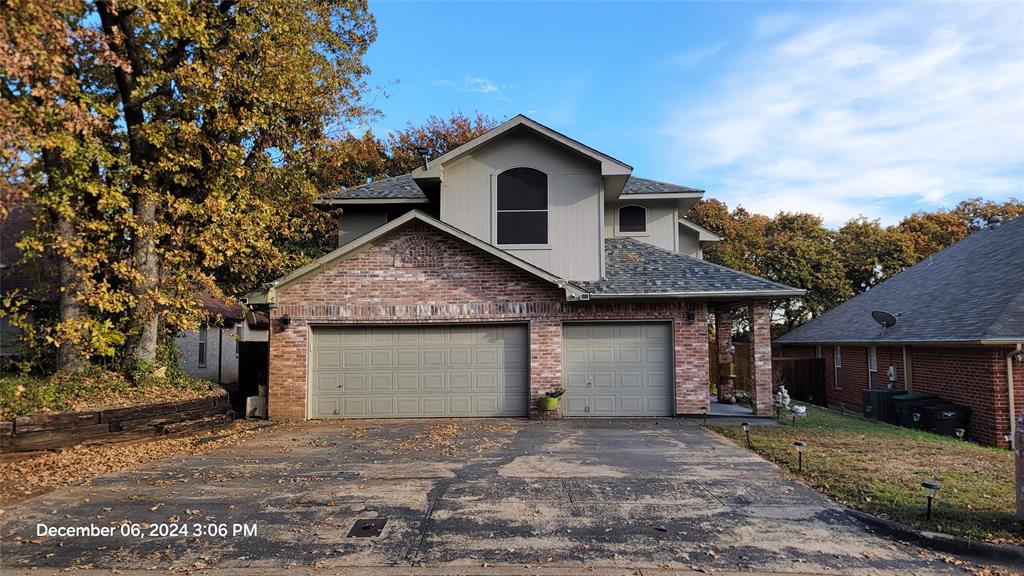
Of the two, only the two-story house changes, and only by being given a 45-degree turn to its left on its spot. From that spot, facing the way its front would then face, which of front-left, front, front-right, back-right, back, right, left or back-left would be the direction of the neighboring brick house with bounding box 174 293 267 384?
back

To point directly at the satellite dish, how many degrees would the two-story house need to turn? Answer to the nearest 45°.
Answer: approximately 90° to its left

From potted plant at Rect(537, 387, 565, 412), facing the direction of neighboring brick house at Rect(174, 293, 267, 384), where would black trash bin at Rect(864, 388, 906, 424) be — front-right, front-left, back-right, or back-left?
back-right

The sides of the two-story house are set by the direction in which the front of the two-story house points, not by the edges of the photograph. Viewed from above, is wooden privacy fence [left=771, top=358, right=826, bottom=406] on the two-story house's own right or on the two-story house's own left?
on the two-story house's own left

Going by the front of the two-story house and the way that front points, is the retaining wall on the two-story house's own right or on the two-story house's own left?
on the two-story house's own right

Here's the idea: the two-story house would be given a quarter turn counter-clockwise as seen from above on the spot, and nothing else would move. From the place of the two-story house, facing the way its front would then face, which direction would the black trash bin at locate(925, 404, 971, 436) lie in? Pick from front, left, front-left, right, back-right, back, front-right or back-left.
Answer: front

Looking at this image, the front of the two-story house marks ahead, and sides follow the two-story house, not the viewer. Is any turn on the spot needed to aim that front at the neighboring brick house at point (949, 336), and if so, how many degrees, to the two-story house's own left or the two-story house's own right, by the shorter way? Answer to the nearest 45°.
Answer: approximately 90° to the two-story house's own left

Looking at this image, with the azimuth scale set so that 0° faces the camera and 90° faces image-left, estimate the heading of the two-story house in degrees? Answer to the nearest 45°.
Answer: approximately 0°
